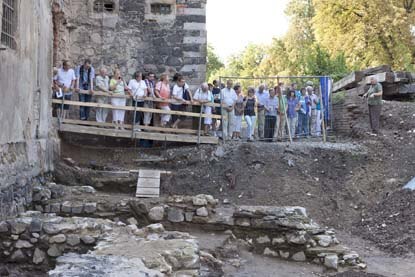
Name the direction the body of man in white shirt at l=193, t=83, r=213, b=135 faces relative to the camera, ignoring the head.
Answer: toward the camera

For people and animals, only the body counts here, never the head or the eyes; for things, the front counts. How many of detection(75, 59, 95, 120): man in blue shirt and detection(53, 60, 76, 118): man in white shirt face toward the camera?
2

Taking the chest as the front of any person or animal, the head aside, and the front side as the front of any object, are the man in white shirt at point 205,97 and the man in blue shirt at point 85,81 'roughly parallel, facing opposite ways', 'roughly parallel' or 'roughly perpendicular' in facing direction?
roughly parallel

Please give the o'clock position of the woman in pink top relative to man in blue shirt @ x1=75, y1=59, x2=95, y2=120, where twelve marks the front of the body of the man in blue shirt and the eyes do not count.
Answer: The woman in pink top is roughly at 9 o'clock from the man in blue shirt.

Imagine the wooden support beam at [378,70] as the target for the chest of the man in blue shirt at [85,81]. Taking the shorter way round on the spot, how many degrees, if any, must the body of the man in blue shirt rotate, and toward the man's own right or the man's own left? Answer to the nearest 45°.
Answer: approximately 90° to the man's own left

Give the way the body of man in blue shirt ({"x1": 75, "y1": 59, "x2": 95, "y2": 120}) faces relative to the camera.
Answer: toward the camera

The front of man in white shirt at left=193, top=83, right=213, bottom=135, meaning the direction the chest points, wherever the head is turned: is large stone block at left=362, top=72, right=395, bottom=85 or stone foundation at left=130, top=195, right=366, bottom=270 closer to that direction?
the stone foundation

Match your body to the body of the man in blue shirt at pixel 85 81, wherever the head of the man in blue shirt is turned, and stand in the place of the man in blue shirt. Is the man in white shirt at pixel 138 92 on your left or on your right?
on your left

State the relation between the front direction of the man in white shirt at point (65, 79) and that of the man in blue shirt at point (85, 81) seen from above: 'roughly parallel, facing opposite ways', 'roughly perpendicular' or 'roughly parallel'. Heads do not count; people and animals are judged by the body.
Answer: roughly parallel

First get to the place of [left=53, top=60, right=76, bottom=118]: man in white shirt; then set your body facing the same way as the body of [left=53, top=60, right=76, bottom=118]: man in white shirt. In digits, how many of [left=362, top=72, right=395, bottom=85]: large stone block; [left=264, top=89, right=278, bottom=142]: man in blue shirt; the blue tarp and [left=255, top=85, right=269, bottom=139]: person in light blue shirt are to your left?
4

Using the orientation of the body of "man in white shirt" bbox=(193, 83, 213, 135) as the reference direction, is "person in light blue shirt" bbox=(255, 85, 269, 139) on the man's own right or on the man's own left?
on the man's own left

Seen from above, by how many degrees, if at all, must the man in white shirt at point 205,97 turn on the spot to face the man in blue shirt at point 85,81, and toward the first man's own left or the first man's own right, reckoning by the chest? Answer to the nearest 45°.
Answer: approximately 90° to the first man's own right

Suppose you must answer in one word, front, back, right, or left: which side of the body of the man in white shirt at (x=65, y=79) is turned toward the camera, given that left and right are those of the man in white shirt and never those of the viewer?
front

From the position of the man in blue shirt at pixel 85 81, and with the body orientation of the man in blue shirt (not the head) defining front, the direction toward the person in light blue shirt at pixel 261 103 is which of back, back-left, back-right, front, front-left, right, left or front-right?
left
